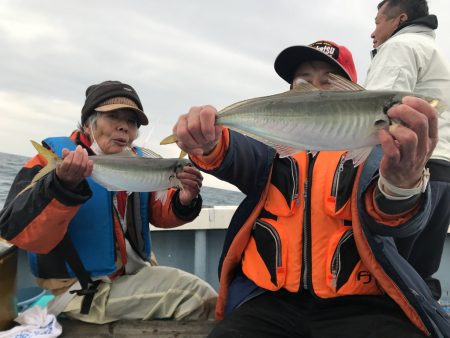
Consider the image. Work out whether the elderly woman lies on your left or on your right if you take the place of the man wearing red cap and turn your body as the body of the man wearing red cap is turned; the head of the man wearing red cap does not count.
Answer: on your right

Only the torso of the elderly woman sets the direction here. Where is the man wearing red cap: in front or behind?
in front

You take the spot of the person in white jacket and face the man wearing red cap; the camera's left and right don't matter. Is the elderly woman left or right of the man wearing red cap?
right

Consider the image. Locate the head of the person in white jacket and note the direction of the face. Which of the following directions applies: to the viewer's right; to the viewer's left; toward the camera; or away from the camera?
to the viewer's left

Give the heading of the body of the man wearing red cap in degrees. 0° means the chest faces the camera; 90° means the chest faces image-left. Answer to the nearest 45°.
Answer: approximately 0°

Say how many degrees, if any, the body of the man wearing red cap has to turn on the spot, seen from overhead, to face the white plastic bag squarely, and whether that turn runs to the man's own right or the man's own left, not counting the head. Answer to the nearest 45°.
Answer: approximately 90° to the man's own right

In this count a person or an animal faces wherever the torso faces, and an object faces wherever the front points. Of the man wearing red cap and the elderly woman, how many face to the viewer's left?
0
